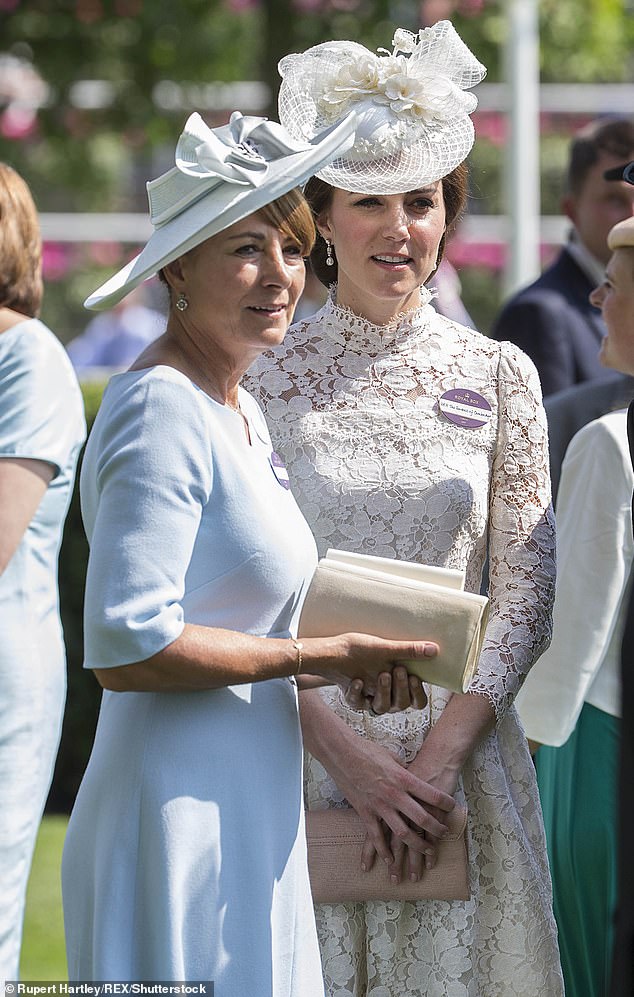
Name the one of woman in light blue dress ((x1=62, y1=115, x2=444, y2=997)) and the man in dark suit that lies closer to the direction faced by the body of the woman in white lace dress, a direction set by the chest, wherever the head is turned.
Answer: the woman in light blue dress

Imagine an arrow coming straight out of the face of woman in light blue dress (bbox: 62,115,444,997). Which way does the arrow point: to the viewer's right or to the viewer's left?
to the viewer's right

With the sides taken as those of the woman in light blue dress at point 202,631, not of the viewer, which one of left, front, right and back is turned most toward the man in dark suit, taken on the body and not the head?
left

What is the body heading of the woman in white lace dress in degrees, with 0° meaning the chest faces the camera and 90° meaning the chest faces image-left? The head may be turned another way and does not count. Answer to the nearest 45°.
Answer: approximately 0°

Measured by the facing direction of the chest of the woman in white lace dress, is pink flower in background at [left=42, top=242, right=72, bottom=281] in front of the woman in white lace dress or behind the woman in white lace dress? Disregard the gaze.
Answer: behind

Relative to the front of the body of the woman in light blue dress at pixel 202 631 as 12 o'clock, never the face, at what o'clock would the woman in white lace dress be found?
The woman in white lace dress is roughly at 9 o'clock from the woman in light blue dress.

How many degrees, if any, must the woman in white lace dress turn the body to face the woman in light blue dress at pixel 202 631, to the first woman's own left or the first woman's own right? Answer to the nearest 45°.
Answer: approximately 45° to the first woman's own right

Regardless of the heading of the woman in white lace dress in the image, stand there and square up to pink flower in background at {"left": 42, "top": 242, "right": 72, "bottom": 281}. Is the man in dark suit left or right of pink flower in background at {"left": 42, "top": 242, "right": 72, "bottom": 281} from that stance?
right

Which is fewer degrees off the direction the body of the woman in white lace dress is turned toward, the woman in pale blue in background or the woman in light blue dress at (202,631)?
the woman in light blue dress

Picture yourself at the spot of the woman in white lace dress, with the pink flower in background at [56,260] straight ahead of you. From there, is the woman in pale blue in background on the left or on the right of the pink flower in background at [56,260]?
left

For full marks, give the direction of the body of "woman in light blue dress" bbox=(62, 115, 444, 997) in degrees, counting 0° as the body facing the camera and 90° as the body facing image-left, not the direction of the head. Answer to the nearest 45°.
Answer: approximately 315°

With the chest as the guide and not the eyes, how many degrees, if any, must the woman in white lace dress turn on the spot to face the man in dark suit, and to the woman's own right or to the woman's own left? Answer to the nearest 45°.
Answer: approximately 180°
